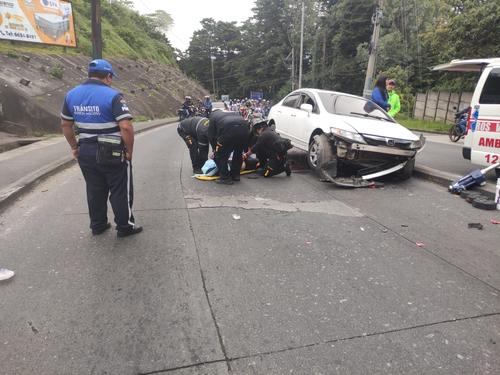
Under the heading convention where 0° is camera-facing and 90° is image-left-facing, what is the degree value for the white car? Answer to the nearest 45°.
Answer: approximately 315°

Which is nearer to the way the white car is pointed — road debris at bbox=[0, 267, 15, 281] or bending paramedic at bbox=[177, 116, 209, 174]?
the road debris

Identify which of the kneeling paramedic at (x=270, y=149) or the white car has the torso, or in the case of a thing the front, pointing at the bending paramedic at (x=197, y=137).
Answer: the kneeling paramedic at (x=270, y=149)

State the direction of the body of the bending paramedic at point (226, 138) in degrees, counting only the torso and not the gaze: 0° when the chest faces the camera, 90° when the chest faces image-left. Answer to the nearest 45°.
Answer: approximately 135°

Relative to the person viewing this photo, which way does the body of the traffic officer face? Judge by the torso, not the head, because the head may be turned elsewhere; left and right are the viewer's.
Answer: facing away from the viewer and to the right of the viewer

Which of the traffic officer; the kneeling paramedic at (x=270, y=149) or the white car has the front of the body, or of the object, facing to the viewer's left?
the kneeling paramedic

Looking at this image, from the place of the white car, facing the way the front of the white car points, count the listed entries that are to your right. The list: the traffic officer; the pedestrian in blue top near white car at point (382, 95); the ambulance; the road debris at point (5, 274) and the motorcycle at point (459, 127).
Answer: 2

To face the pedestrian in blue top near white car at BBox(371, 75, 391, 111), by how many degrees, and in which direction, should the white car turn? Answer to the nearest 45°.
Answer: approximately 135° to its left

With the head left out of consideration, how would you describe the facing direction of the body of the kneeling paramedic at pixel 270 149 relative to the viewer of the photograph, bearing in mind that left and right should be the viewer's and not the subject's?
facing to the left of the viewer

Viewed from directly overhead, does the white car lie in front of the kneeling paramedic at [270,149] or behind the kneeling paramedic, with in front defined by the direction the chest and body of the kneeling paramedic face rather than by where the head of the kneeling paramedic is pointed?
behind

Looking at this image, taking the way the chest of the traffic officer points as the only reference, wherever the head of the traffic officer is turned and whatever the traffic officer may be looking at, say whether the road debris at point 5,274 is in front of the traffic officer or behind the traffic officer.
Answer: behind

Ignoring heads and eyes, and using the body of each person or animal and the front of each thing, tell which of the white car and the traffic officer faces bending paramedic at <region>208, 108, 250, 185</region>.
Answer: the traffic officer

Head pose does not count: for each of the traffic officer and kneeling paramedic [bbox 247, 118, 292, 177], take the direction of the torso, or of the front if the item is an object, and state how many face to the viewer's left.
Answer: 1

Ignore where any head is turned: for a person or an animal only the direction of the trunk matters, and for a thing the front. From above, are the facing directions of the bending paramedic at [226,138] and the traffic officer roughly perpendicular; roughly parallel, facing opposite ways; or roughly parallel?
roughly perpendicular
